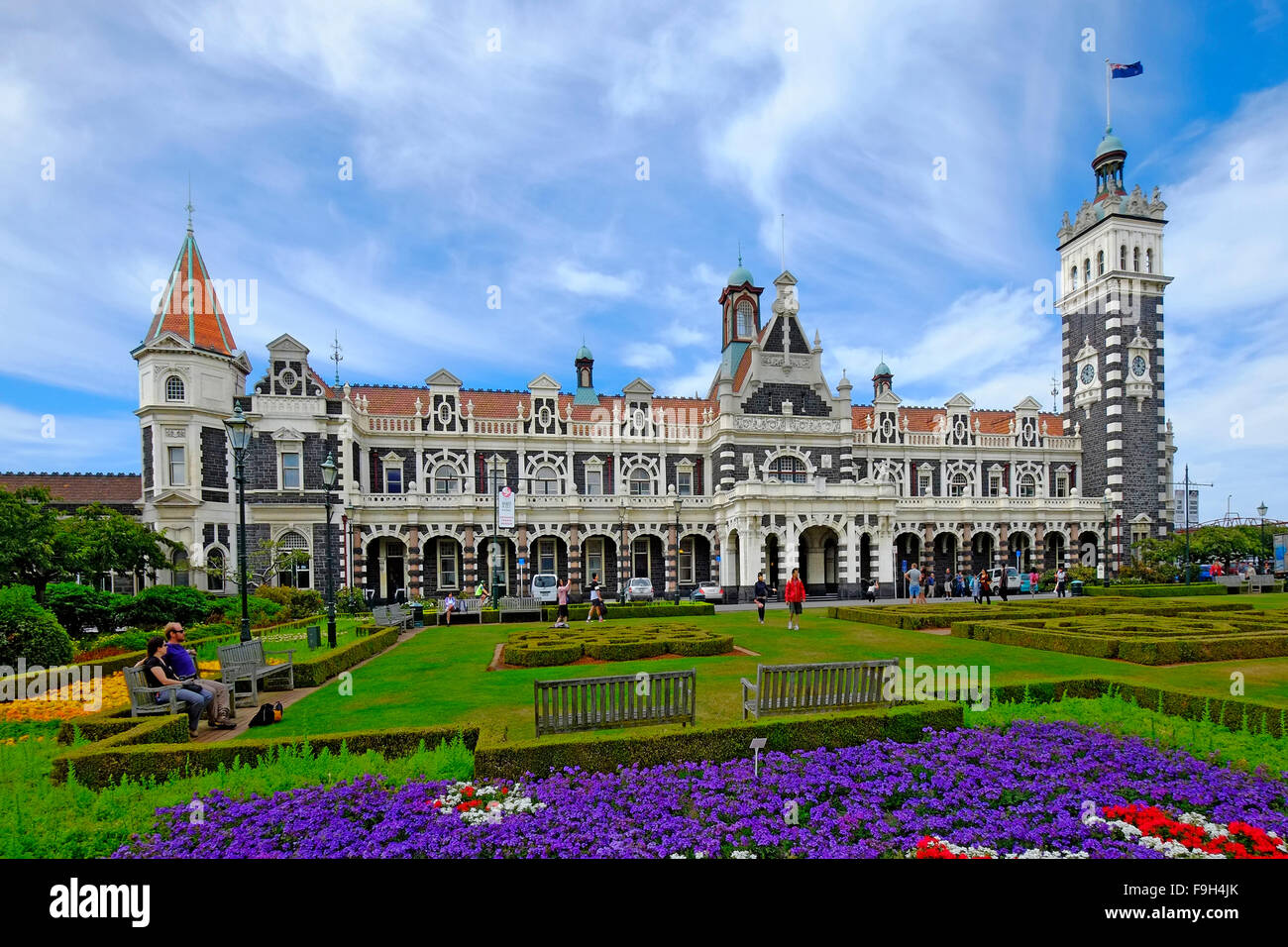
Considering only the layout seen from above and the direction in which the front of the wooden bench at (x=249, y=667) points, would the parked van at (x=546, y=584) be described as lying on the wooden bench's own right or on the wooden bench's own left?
on the wooden bench's own left

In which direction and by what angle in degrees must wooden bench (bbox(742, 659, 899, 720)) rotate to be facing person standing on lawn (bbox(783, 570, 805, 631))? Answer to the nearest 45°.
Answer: approximately 45° to its right

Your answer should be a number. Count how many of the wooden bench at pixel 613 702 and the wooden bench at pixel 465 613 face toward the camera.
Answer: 1

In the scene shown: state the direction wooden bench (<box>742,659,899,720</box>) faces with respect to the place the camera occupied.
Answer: facing away from the viewer and to the left of the viewer

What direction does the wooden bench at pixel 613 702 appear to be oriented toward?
away from the camera
